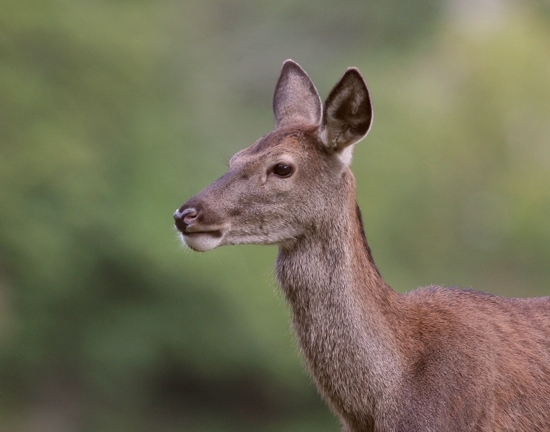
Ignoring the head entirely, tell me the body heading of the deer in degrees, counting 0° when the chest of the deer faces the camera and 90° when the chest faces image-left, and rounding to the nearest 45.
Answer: approximately 90°
